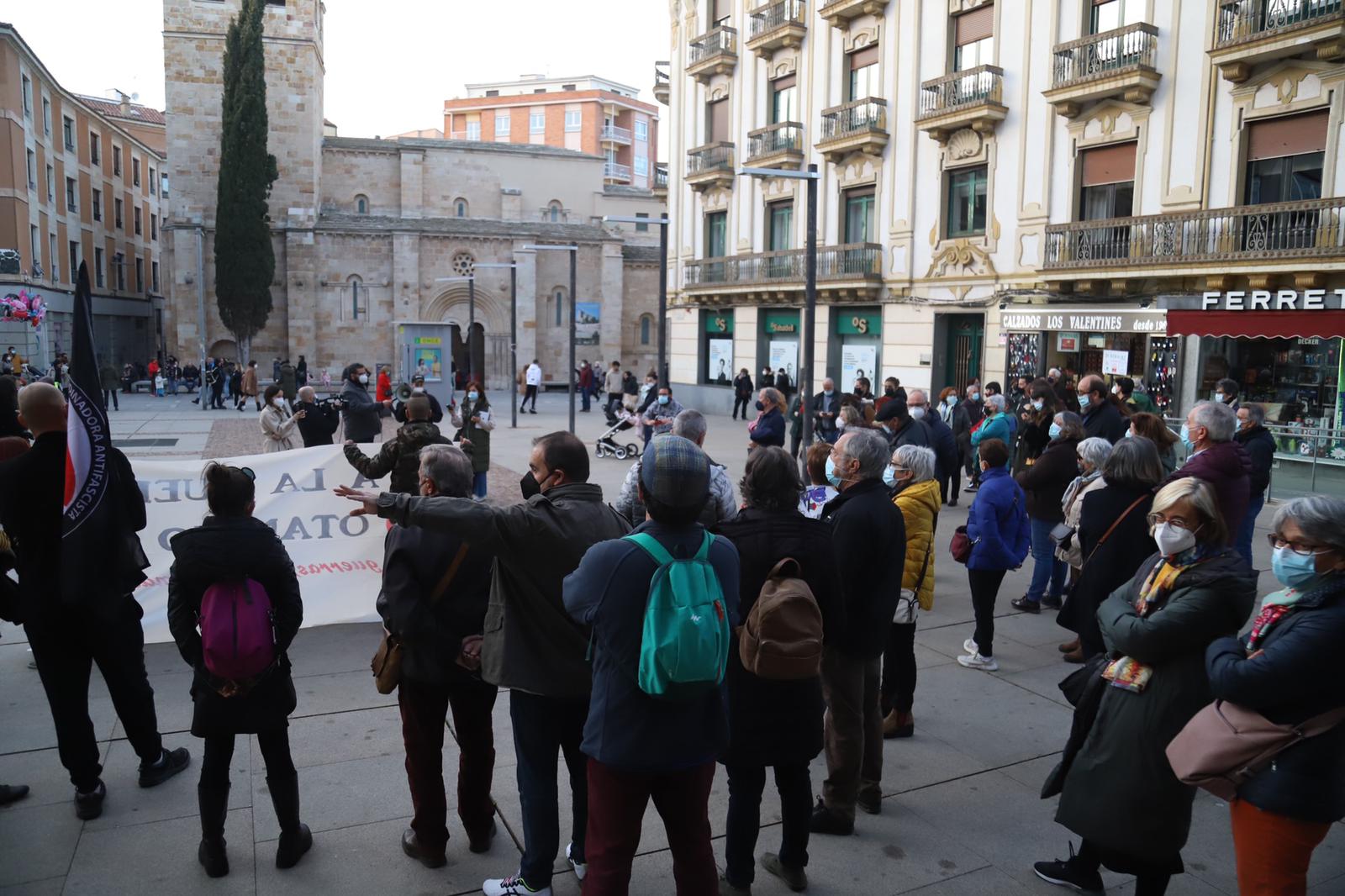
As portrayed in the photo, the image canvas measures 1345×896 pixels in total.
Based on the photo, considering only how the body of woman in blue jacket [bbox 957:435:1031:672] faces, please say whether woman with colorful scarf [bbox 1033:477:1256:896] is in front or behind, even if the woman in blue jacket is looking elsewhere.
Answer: behind

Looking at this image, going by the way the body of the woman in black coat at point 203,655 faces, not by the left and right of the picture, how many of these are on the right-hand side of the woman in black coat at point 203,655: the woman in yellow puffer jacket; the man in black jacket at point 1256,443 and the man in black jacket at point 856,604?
3

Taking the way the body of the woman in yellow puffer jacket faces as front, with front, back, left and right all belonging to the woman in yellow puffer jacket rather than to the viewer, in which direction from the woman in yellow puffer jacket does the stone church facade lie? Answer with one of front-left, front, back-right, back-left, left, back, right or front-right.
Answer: front-right

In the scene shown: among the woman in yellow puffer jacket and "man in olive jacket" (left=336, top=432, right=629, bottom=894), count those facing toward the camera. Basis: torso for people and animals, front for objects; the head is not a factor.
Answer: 0

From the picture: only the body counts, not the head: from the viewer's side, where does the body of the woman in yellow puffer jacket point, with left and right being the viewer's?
facing to the left of the viewer

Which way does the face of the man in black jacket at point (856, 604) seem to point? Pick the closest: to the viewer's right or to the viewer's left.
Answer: to the viewer's left

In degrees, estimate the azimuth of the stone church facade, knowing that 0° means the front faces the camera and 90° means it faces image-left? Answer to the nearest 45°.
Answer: approximately 0°

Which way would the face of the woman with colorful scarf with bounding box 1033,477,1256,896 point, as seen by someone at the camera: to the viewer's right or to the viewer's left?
to the viewer's left

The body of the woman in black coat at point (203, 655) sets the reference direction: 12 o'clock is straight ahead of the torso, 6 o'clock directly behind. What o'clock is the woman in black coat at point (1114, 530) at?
the woman in black coat at point (1114, 530) is roughly at 3 o'clock from the woman in black coat at point (203, 655).

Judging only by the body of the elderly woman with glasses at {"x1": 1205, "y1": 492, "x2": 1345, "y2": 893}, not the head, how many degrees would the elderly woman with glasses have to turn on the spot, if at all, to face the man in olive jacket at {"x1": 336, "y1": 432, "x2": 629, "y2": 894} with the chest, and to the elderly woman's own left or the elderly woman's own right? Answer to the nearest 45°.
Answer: approximately 45° to the elderly woman's own right

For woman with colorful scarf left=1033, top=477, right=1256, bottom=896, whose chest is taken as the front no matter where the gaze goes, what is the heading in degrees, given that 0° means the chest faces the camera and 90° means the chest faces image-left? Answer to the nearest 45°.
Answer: approximately 45°

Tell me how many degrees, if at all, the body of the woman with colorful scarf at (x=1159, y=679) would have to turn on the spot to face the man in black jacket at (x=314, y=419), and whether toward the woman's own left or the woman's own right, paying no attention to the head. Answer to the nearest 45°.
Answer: approximately 90° to the woman's own right

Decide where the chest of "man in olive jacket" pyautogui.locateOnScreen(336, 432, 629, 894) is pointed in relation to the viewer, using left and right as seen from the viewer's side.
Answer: facing away from the viewer and to the left of the viewer

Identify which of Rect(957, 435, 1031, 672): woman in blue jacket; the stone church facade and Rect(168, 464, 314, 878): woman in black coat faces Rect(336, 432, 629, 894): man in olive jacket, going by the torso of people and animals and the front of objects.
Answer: the stone church facade

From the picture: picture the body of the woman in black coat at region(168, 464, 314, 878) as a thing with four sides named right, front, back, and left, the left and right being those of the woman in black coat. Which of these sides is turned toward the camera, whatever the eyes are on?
back

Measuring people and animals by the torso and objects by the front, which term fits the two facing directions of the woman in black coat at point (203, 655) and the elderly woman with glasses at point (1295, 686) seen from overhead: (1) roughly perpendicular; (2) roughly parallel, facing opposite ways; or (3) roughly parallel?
roughly perpendicular

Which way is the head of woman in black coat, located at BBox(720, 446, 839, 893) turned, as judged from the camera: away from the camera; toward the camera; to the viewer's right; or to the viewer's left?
away from the camera
